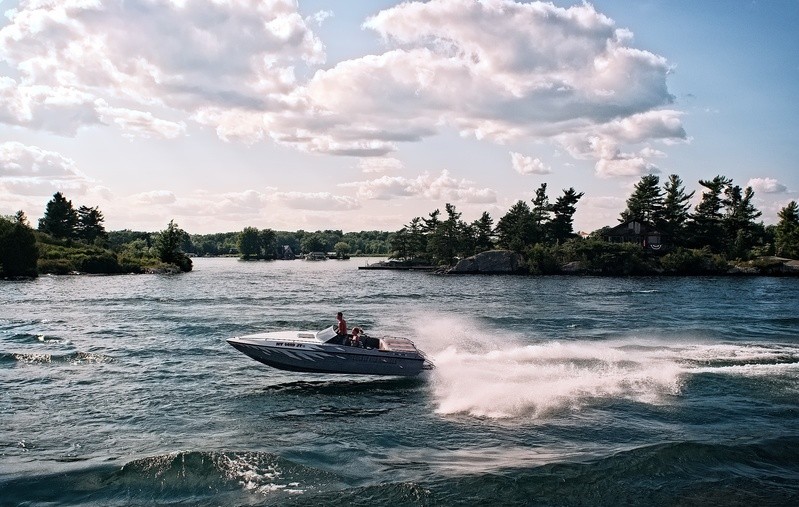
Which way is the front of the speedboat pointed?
to the viewer's left
